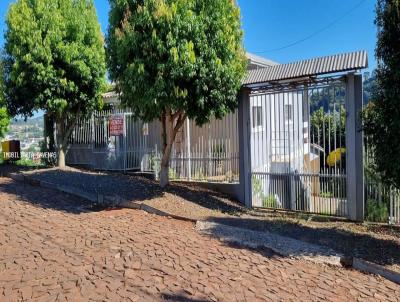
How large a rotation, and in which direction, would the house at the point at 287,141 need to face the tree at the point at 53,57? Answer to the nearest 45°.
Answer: approximately 90° to its right

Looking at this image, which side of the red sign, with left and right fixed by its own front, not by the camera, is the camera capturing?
front

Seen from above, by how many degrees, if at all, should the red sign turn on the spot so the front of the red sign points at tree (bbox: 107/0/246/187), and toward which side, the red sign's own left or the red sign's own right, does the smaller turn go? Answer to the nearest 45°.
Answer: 0° — it already faces it

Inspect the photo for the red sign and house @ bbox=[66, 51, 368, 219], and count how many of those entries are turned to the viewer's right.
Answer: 0

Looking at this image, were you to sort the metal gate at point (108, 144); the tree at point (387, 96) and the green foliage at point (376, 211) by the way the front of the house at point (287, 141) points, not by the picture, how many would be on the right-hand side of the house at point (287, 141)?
1

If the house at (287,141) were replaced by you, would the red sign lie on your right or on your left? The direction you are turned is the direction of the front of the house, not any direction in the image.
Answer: on your right

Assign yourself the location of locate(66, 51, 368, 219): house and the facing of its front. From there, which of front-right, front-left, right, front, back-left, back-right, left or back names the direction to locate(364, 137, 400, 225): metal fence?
left

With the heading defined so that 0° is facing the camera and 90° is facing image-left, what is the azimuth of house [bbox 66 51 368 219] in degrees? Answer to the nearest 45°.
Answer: approximately 45°

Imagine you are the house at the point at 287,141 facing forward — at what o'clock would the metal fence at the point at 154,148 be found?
The metal fence is roughly at 3 o'clock from the house.

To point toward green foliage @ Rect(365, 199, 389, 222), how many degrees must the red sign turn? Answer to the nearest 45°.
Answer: approximately 45° to its left
